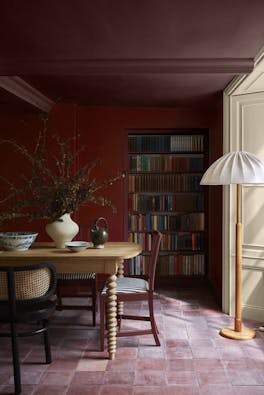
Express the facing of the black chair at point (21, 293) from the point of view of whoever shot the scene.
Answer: facing away from the viewer and to the right of the viewer

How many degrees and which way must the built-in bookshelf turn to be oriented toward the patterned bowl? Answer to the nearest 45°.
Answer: approximately 45° to its right

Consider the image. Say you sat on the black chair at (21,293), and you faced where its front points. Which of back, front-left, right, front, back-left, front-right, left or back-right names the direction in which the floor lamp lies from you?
front-right

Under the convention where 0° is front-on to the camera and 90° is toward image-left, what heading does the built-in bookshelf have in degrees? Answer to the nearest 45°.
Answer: approximately 0°

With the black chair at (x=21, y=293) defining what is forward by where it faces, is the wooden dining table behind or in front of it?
in front
